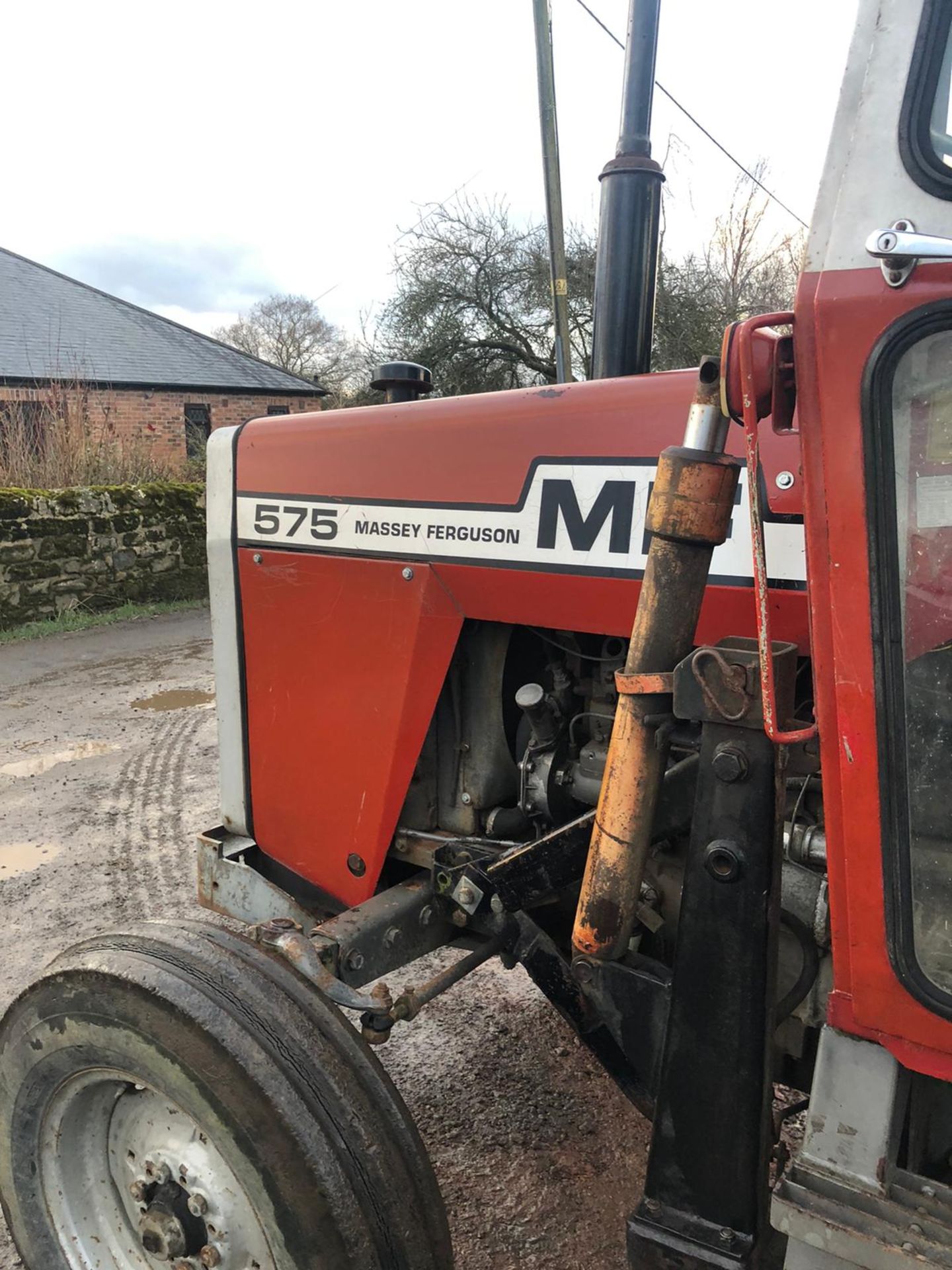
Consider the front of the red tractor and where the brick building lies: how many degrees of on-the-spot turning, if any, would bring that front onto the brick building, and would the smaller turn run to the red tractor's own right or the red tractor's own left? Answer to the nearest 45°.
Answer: approximately 45° to the red tractor's own right

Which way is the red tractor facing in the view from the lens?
facing away from the viewer and to the left of the viewer

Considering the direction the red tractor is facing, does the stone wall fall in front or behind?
in front
